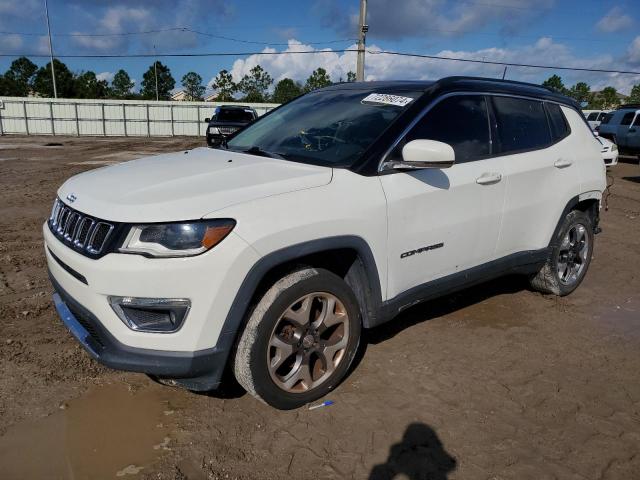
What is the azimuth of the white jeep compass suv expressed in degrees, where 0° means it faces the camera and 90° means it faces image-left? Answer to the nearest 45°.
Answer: approximately 45°

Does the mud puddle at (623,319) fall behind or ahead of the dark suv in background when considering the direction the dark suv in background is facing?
ahead

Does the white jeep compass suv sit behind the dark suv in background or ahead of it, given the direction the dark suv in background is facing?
ahead

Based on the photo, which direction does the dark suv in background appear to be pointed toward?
toward the camera

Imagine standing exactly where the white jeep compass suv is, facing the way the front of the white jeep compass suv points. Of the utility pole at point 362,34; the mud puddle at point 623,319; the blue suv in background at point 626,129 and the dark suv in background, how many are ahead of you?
0

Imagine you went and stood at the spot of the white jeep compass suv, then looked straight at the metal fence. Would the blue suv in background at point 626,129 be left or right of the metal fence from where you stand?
right

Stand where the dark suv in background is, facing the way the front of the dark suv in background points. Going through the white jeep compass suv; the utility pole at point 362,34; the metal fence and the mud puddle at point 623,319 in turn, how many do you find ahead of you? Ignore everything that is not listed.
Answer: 2

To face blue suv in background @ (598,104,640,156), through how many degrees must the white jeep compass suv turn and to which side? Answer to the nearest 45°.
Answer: approximately 180°

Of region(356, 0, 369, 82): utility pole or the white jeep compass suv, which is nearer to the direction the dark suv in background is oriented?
the white jeep compass suv

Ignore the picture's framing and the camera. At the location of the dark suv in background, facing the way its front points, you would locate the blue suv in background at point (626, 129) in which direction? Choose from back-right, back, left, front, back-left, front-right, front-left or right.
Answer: left

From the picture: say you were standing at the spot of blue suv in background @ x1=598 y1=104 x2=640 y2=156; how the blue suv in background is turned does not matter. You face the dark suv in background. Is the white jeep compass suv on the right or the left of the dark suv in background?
left

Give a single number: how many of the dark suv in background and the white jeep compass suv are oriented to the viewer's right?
0

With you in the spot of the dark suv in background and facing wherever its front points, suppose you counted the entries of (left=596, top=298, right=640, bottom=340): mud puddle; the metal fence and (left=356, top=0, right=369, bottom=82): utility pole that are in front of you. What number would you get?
1

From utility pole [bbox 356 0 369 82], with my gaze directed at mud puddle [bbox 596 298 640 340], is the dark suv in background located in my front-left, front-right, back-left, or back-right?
front-right

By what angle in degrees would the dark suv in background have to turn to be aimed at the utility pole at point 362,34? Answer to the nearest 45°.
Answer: approximately 135° to its left

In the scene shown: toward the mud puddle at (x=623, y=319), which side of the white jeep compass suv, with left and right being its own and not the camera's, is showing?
back

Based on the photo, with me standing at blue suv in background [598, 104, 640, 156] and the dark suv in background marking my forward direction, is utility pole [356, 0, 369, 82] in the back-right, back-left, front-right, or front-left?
front-right
